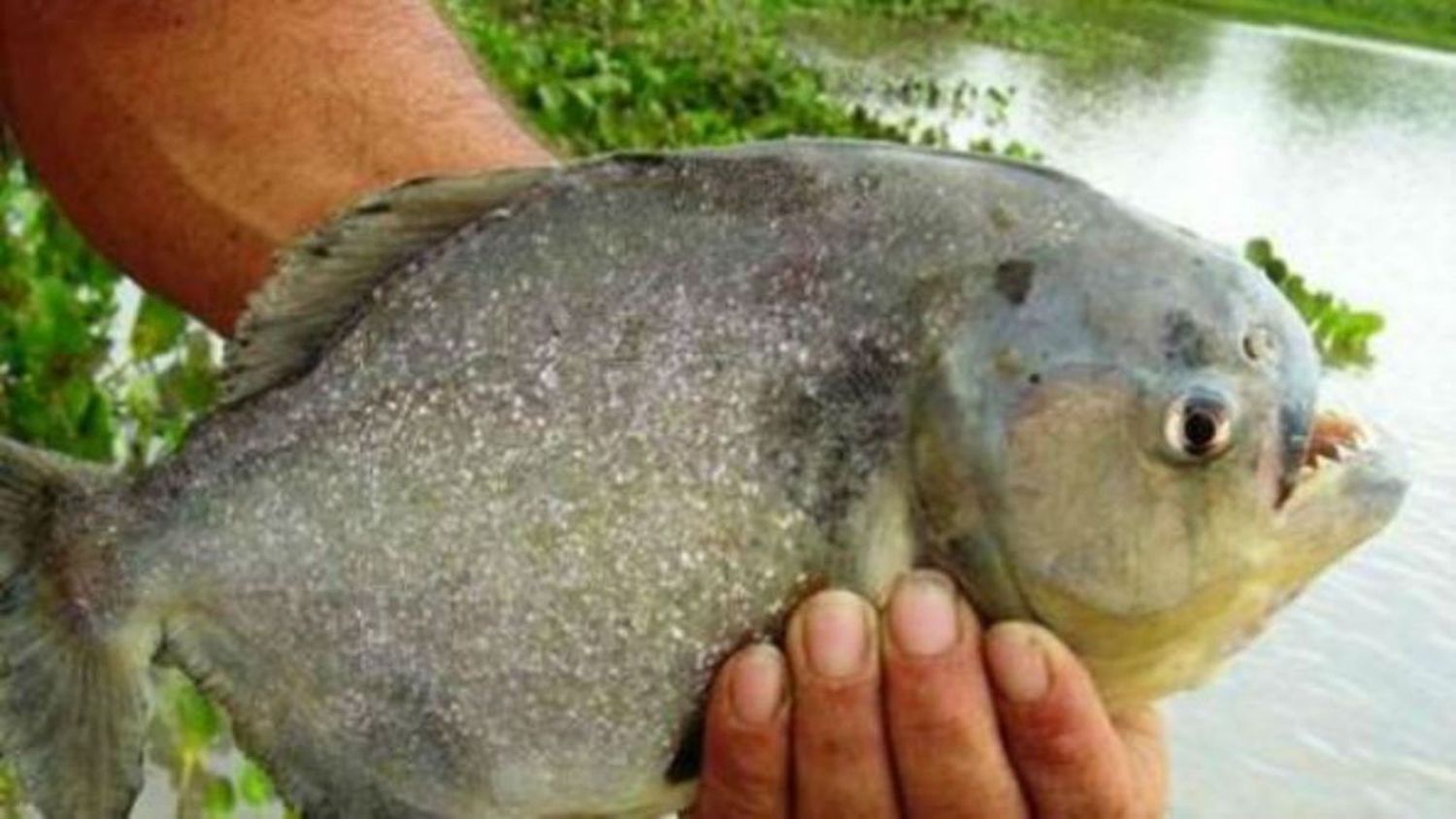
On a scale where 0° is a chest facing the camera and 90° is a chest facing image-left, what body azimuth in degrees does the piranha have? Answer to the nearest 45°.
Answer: approximately 270°
